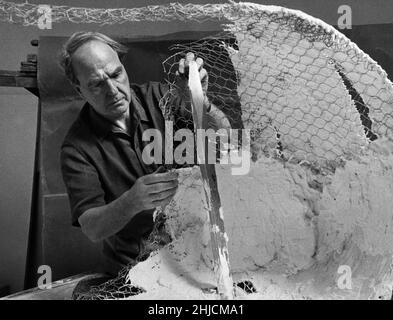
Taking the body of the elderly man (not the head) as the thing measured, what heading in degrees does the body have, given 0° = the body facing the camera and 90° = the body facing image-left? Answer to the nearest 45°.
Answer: approximately 315°

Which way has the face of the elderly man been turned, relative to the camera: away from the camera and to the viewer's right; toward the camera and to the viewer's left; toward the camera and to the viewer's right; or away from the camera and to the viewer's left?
toward the camera and to the viewer's right
